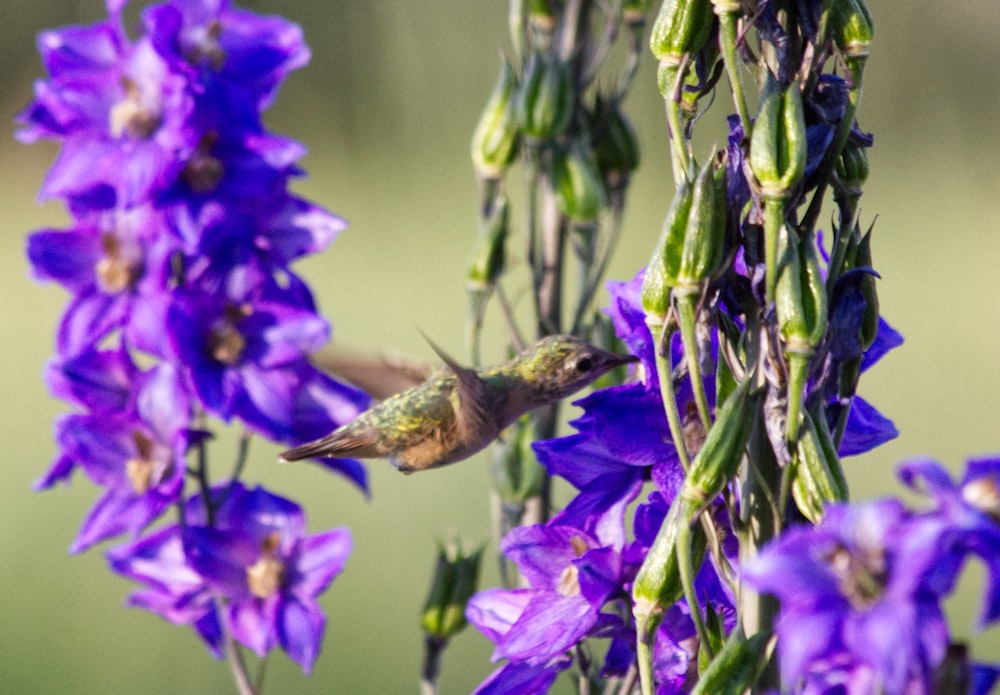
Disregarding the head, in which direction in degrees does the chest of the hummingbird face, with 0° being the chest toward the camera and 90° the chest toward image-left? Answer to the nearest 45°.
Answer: approximately 270°
